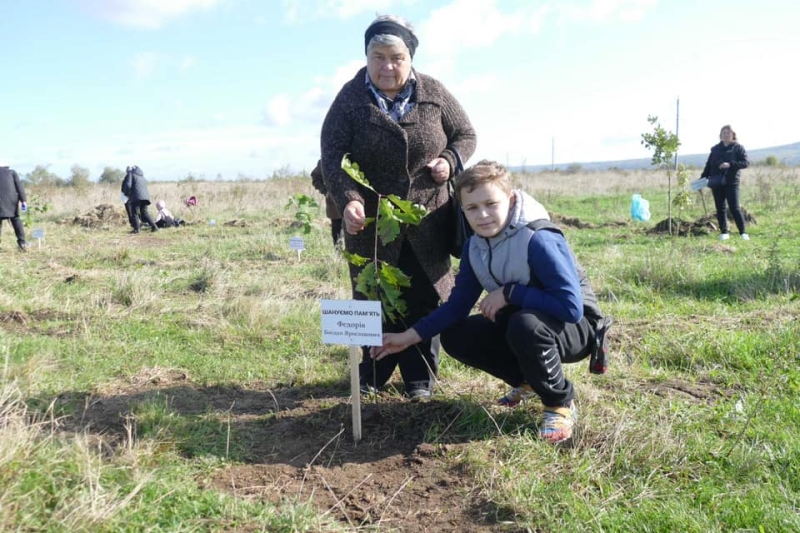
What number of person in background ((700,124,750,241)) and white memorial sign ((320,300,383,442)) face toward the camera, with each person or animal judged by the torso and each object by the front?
2

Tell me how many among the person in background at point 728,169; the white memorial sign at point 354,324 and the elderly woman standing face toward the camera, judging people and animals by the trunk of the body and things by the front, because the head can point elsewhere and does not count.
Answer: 3

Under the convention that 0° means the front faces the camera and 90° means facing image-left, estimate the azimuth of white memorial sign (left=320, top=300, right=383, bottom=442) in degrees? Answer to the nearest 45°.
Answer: approximately 0°

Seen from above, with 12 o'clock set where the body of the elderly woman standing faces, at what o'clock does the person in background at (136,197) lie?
The person in background is roughly at 5 o'clock from the elderly woman standing.

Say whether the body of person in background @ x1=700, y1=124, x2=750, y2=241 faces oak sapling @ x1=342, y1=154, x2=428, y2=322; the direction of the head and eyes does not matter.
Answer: yes

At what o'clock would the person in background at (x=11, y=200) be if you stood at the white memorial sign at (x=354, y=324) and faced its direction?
The person in background is roughly at 5 o'clock from the white memorial sign.

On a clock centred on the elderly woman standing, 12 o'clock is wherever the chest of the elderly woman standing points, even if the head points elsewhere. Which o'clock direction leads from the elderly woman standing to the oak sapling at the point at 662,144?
The oak sapling is roughly at 7 o'clock from the elderly woman standing.

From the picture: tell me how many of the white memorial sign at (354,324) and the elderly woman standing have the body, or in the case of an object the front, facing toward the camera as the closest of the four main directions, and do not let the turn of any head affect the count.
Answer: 2

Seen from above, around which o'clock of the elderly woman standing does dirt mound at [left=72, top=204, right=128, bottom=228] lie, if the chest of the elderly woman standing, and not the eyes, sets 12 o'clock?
The dirt mound is roughly at 5 o'clock from the elderly woman standing.

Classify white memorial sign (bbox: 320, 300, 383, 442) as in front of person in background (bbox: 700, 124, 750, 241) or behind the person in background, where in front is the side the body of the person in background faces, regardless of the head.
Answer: in front

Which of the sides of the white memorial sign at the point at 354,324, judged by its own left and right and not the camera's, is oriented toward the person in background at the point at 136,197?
back

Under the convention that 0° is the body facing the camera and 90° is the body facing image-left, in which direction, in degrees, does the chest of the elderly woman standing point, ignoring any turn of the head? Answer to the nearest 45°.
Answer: approximately 0°

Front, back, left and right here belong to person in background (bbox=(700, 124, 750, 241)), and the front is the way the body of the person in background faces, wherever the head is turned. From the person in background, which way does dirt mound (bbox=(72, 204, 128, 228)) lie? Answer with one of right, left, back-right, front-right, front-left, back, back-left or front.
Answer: right
